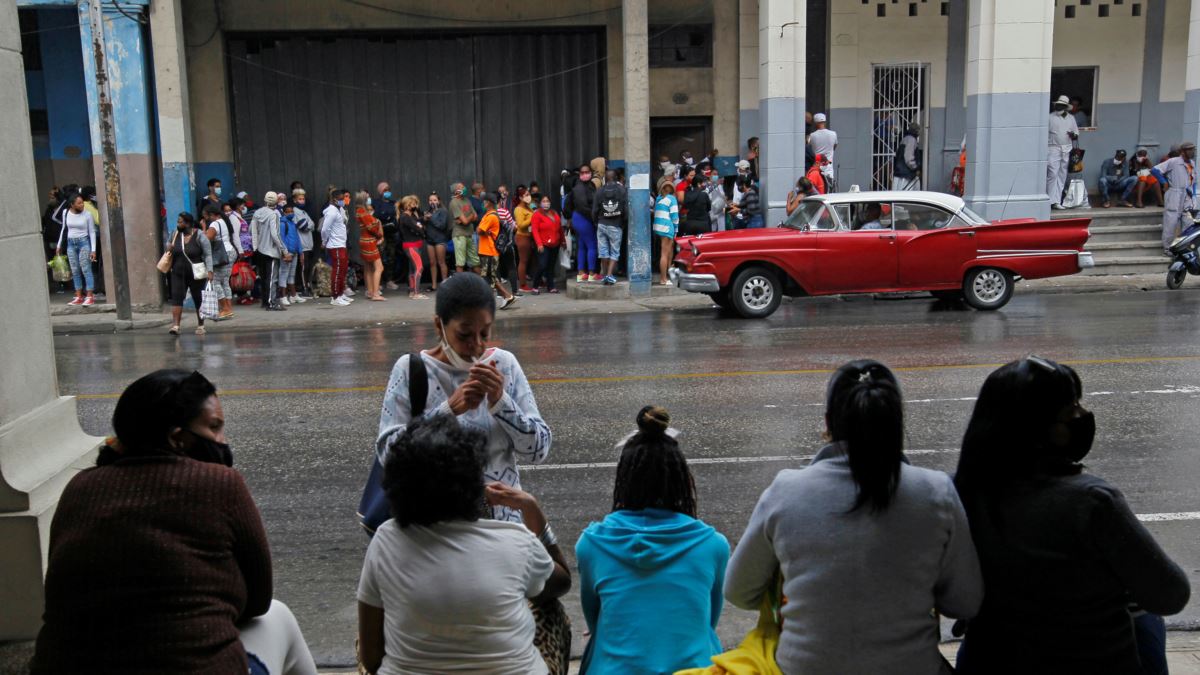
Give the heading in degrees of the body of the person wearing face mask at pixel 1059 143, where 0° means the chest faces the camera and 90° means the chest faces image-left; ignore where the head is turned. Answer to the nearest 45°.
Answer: approximately 0°

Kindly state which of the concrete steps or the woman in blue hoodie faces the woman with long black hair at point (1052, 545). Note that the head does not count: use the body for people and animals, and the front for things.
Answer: the concrete steps

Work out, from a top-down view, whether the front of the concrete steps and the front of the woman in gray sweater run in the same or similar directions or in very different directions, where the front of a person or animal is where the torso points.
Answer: very different directions

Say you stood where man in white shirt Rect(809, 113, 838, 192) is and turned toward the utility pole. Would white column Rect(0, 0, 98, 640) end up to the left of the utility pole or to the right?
left

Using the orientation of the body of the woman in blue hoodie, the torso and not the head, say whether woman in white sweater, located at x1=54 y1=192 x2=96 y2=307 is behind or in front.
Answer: in front

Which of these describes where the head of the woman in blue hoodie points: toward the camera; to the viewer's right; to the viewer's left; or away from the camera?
away from the camera

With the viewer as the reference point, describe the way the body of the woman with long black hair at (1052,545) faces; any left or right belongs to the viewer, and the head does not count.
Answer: facing away from the viewer and to the right of the viewer

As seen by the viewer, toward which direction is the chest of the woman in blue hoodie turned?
away from the camera

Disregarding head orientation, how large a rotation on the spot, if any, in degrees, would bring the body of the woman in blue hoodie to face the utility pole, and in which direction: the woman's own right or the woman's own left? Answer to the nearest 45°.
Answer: approximately 45° to the woman's own left

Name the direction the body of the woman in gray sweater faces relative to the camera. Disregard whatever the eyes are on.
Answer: away from the camera
